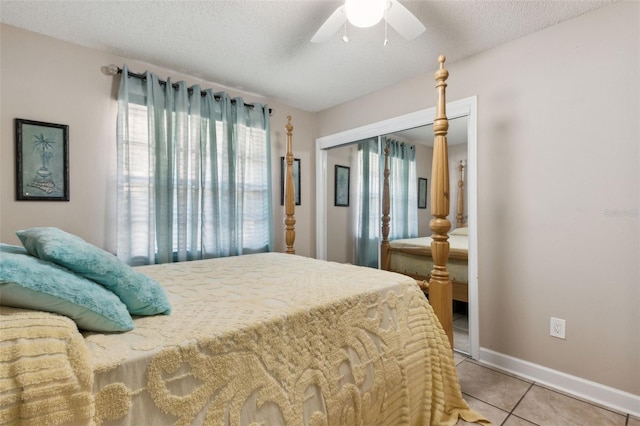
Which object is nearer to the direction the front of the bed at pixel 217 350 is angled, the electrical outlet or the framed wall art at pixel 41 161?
the electrical outlet

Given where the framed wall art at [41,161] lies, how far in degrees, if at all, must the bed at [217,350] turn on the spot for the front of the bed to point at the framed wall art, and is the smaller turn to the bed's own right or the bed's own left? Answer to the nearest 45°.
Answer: approximately 90° to the bed's own left

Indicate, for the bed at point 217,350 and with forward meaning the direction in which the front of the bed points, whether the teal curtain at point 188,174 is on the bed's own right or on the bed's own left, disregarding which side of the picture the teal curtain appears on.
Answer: on the bed's own left

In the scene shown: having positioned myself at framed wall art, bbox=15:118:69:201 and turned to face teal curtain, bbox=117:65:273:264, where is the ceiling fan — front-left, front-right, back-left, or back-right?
front-right

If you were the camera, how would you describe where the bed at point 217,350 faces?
facing away from the viewer and to the right of the viewer
